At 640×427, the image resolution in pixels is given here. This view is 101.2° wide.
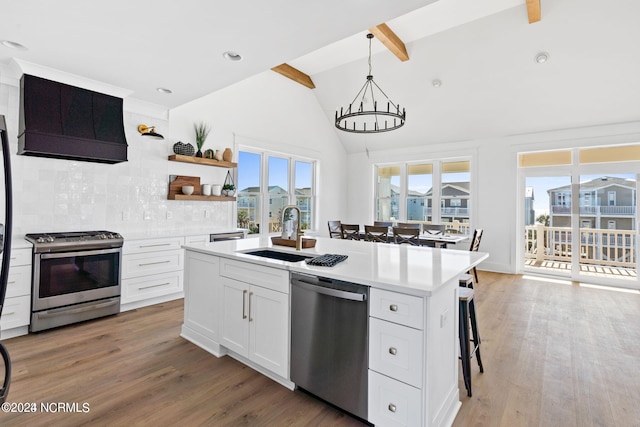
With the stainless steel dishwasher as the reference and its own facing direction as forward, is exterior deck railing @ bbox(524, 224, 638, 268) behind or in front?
behind

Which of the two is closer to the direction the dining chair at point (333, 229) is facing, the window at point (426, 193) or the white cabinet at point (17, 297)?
the window

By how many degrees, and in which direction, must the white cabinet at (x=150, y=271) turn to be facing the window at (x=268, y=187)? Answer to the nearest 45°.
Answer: approximately 90° to its left

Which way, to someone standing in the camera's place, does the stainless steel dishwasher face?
facing the viewer and to the left of the viewer

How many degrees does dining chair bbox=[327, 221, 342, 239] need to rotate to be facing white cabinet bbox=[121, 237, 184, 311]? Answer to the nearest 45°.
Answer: approximately 180°

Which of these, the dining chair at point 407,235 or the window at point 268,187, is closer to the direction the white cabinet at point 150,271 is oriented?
the dining chair

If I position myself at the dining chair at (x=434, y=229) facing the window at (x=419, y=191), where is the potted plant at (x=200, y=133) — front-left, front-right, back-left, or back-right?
back-left

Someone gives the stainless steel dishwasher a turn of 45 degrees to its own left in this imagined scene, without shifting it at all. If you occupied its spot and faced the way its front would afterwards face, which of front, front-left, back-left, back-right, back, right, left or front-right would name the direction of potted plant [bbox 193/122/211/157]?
back-right

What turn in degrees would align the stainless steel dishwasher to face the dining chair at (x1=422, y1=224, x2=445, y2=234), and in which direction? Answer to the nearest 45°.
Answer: approximately 180°

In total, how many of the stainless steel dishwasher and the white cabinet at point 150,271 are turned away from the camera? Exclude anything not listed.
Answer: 0

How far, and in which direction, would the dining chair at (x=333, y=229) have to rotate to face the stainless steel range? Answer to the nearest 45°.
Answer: approximately 180°

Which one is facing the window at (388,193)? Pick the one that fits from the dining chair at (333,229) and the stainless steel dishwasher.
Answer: the dining chair

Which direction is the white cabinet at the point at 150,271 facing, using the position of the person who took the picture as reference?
facing the viewer and to the right of the viewer

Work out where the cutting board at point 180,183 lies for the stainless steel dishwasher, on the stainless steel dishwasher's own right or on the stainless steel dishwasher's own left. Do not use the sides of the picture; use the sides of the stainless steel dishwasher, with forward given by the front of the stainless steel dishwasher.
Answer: on the stainless steel dishwasher's own right

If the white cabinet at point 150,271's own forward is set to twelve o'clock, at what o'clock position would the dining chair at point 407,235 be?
The dining chair is roughly at 11 o'clock from the white cabinet.

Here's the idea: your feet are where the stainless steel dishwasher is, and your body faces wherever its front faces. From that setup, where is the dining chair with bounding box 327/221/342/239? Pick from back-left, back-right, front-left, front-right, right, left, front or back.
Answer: back-right

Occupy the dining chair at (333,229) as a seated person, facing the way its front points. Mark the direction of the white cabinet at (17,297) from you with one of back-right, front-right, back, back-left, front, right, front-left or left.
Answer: back

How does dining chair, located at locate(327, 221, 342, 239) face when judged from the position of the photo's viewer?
facing away from the viewer and to the right of the viewer

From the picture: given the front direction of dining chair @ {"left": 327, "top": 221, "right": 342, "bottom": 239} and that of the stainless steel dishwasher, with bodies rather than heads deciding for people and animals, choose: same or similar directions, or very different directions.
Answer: very different directions

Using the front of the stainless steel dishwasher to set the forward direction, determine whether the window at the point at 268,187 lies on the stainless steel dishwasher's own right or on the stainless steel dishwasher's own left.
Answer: on the stainless steel dishwasher's own right
